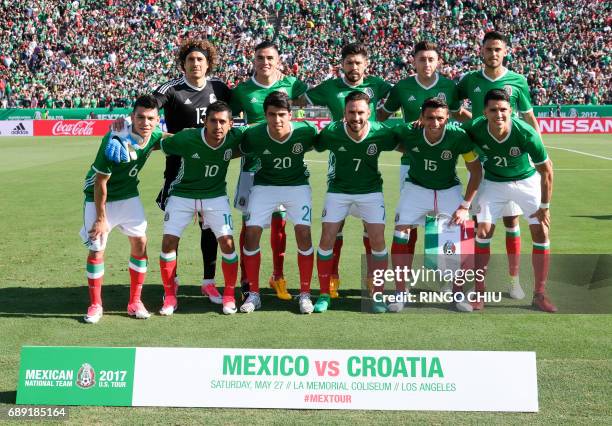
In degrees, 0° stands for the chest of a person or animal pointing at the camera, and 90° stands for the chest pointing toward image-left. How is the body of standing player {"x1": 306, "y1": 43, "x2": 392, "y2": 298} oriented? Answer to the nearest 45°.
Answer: approximately 0°

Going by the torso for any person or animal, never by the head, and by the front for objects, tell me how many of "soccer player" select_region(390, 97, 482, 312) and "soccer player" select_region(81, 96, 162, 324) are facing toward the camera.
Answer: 2

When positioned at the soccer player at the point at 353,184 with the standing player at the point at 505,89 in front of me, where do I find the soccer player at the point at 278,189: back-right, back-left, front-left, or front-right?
back-left

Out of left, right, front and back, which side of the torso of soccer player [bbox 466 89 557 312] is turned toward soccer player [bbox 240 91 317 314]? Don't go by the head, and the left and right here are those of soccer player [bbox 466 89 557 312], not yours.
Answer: right

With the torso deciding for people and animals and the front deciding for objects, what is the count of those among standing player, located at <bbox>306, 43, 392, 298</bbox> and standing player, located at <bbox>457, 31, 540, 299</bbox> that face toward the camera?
2

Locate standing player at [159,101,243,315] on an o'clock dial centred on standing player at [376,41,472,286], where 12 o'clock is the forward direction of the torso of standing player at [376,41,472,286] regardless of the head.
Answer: standing player at [159,101,243,315] is roughly at 2 o'clock from standing player at [376,41,472,286].

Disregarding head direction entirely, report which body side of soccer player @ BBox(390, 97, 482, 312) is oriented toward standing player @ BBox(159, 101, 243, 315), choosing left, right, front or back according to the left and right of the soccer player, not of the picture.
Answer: right

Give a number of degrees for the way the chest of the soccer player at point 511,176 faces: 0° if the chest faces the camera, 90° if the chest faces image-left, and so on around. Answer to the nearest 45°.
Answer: approximately 0°
